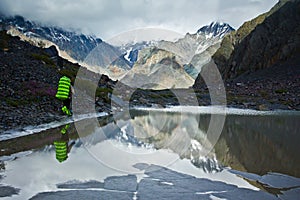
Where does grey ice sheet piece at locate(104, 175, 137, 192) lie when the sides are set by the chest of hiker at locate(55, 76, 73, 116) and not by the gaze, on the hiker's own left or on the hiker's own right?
on the hiker's own right

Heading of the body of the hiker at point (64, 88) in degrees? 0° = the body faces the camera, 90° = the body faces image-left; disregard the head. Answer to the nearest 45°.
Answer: approximately 225°
